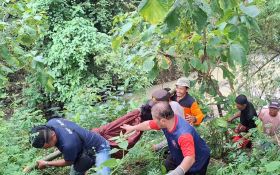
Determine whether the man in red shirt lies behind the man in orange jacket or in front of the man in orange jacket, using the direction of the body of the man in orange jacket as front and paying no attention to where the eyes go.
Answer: in front

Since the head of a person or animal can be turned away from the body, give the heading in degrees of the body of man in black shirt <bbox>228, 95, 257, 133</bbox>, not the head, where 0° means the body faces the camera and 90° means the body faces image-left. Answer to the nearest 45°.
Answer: approximately 45°

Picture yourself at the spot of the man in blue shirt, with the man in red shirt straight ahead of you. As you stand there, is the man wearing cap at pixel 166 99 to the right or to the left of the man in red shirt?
left

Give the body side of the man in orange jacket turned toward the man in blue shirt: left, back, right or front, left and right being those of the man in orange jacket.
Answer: front

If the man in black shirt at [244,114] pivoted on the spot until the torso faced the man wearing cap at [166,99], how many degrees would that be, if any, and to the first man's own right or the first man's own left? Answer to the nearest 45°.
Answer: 0° — they already face them

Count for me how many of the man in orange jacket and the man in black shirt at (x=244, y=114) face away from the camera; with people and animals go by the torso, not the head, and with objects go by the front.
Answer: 0

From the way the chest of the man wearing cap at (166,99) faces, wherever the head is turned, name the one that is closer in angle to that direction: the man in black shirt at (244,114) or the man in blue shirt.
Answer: the man in blue shirt

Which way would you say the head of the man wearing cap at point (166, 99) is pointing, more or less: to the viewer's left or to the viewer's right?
to the viewer's left

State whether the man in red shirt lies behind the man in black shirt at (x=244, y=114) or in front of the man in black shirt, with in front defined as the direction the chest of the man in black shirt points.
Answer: in front

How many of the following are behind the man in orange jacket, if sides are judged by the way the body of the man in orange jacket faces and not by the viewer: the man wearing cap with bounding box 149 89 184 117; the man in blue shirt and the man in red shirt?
0

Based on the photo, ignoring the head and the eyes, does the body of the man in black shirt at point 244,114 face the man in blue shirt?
yes

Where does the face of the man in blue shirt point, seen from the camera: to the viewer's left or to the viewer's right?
to the viewer's left
